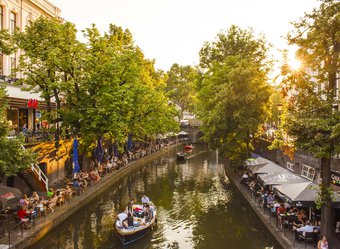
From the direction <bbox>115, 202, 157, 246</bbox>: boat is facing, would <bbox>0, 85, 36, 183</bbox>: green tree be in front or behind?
in front
